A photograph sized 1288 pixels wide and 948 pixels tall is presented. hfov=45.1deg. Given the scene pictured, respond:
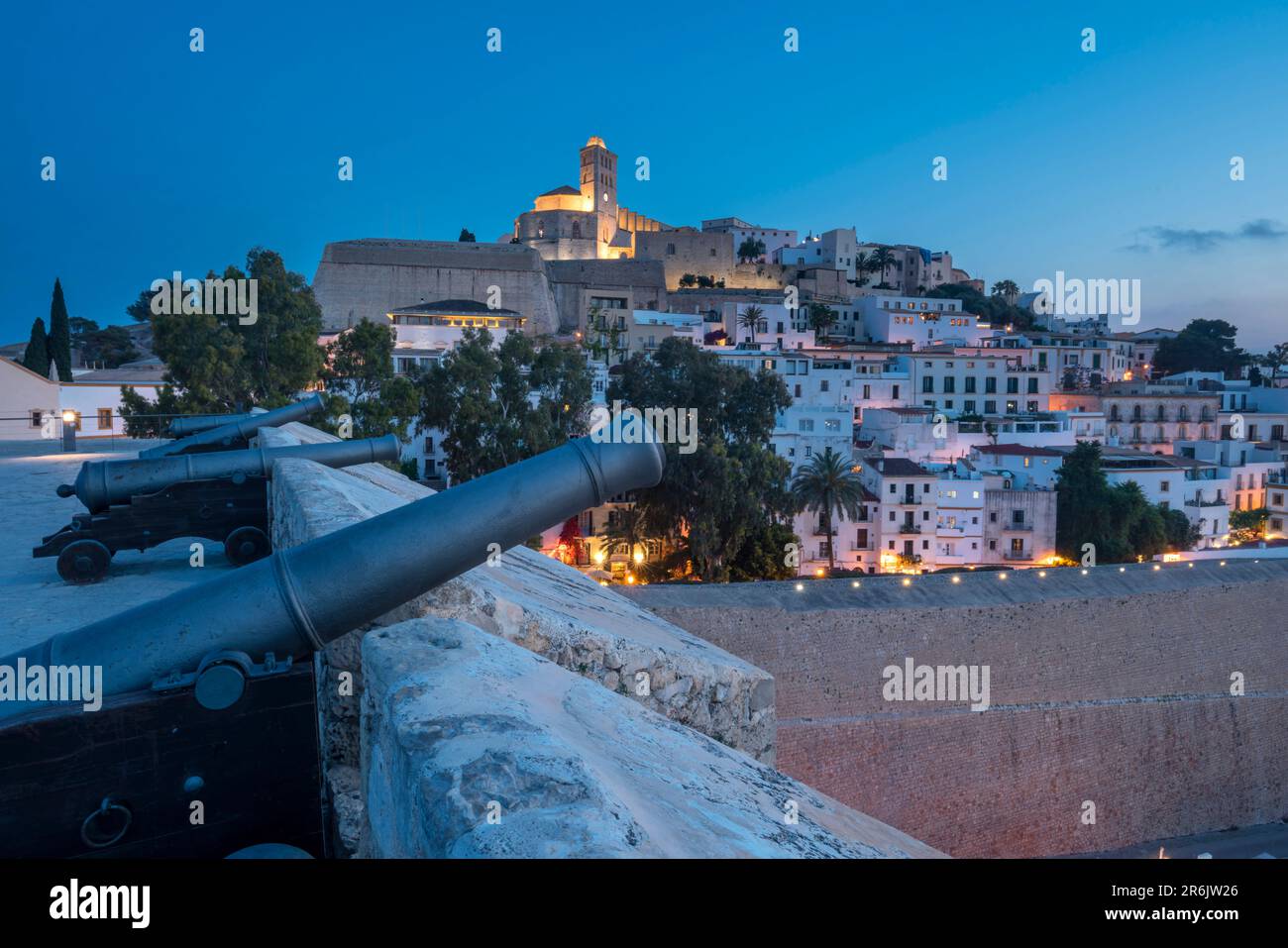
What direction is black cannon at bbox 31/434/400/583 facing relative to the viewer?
to the viewer's right

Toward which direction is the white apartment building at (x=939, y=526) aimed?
toward the camera

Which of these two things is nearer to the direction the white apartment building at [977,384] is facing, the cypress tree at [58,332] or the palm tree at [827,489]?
the palm tree

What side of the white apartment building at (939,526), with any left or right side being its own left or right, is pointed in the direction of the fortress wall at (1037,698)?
front

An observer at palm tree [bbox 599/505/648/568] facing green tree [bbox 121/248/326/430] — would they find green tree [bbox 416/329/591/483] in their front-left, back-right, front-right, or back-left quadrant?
front-right

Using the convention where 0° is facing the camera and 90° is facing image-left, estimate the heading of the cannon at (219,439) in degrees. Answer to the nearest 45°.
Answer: approximately 270°

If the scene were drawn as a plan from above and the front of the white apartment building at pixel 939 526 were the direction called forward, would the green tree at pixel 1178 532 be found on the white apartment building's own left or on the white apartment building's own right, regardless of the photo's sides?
on the white apartment building's own left

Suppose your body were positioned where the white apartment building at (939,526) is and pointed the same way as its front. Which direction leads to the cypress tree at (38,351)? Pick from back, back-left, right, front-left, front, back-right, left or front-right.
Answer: right

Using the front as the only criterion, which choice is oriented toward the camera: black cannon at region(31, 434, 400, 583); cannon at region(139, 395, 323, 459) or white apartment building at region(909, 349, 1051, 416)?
the white apartment building

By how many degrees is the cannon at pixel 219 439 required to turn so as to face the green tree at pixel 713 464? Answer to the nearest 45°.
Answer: approximately 45° to its left

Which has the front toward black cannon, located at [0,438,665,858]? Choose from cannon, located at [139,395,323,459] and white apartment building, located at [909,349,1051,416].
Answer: the white apartment building

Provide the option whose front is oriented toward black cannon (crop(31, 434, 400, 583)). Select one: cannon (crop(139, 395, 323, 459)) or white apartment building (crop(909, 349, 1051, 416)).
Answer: the white apartment building

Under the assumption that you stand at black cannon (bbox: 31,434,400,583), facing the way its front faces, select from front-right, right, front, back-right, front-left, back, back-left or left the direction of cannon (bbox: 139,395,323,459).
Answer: left

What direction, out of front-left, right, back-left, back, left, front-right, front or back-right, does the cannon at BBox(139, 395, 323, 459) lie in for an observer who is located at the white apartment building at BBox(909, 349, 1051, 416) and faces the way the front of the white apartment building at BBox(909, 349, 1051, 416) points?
front

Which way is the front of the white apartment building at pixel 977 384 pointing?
toward the camera
